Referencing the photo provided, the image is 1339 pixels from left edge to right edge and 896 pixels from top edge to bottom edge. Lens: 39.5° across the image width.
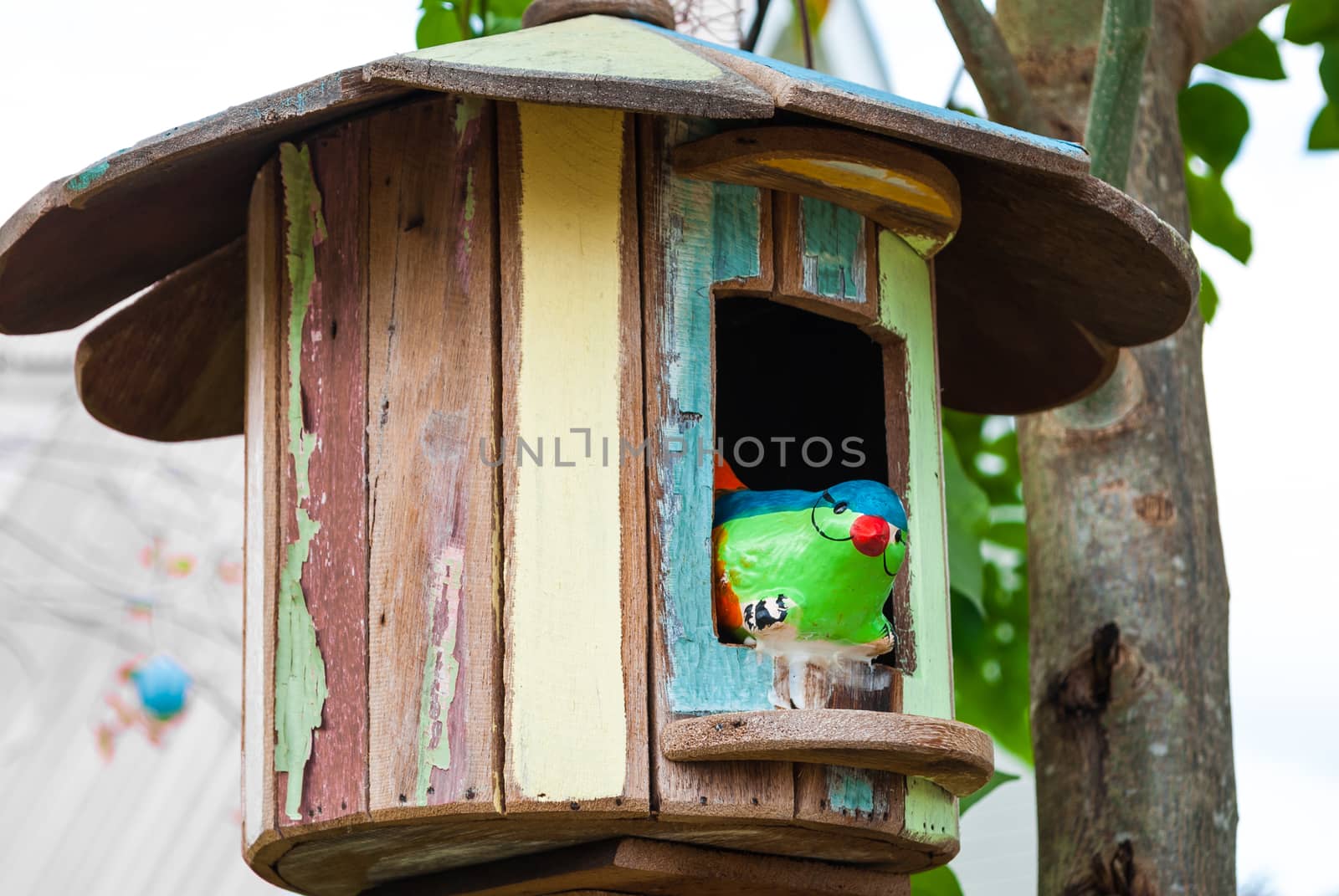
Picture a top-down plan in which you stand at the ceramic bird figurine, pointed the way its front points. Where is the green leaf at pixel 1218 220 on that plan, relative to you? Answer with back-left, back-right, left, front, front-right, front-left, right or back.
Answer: left

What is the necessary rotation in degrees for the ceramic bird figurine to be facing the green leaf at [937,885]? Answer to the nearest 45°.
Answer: approximately 135° to its left

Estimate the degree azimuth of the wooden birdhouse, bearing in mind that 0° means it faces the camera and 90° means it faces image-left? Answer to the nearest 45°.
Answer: approximately 315°

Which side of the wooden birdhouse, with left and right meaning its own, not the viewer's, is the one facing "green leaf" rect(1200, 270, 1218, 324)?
left

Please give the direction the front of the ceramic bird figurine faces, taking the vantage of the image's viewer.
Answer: facing the viewer and to the right of the viewer

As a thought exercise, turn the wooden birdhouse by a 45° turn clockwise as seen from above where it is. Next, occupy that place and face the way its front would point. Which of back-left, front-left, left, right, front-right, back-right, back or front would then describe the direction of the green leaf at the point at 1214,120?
back-left

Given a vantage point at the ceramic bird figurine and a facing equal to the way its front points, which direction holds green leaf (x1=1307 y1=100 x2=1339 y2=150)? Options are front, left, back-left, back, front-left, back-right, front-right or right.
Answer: left

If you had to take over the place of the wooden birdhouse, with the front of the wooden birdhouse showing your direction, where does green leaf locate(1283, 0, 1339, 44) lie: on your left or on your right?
on your left

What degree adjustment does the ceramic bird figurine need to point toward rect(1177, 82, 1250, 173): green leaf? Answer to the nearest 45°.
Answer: approximately 90° to its left

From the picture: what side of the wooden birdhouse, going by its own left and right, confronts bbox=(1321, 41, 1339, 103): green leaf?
left

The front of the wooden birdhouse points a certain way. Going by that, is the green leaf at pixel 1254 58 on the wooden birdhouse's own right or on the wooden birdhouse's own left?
on the wooden birdhouse's own left
